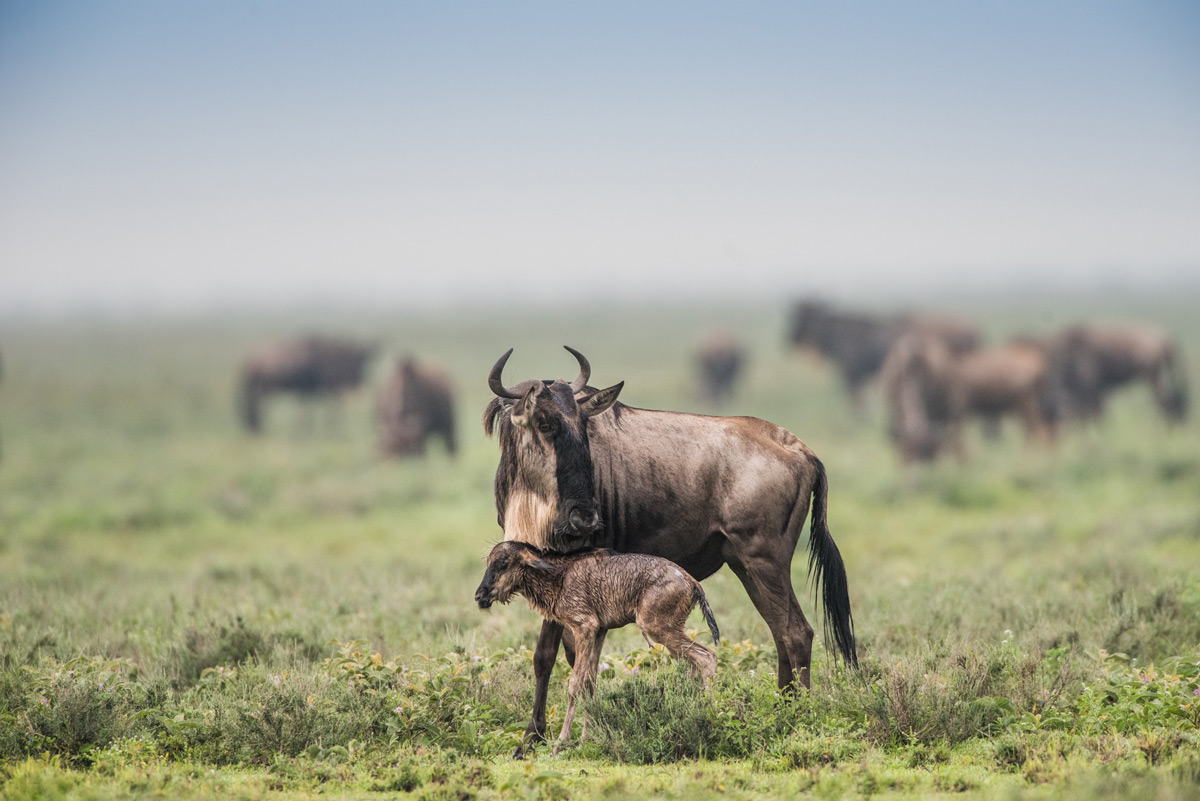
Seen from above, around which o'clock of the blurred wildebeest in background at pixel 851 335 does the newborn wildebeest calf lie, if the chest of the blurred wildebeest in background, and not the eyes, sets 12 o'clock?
The newborn wildebeest calf is roughly at 9 o'clock from the blurred wildebeest in background.

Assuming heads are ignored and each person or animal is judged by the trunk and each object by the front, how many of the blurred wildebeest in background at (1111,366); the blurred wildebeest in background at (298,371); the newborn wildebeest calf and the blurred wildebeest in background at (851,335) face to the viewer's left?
3

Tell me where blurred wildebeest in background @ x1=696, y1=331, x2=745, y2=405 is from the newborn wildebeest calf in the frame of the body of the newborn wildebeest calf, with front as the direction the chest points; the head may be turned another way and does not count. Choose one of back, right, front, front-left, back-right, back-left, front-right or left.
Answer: right

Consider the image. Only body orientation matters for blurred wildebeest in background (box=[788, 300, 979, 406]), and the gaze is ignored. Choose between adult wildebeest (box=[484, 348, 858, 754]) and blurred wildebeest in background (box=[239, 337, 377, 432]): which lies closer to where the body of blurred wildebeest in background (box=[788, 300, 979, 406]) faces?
the blurred wildebeest in background

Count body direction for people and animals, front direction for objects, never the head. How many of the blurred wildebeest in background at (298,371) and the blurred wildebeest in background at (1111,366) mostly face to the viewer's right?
1

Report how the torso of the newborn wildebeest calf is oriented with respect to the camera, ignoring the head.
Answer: to the viewer's left

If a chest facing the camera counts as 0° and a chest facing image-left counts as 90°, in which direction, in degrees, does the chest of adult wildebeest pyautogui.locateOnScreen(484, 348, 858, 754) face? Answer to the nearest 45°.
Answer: approximately 90°

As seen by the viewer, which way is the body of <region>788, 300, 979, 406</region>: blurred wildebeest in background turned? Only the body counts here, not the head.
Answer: to the viewer's left
